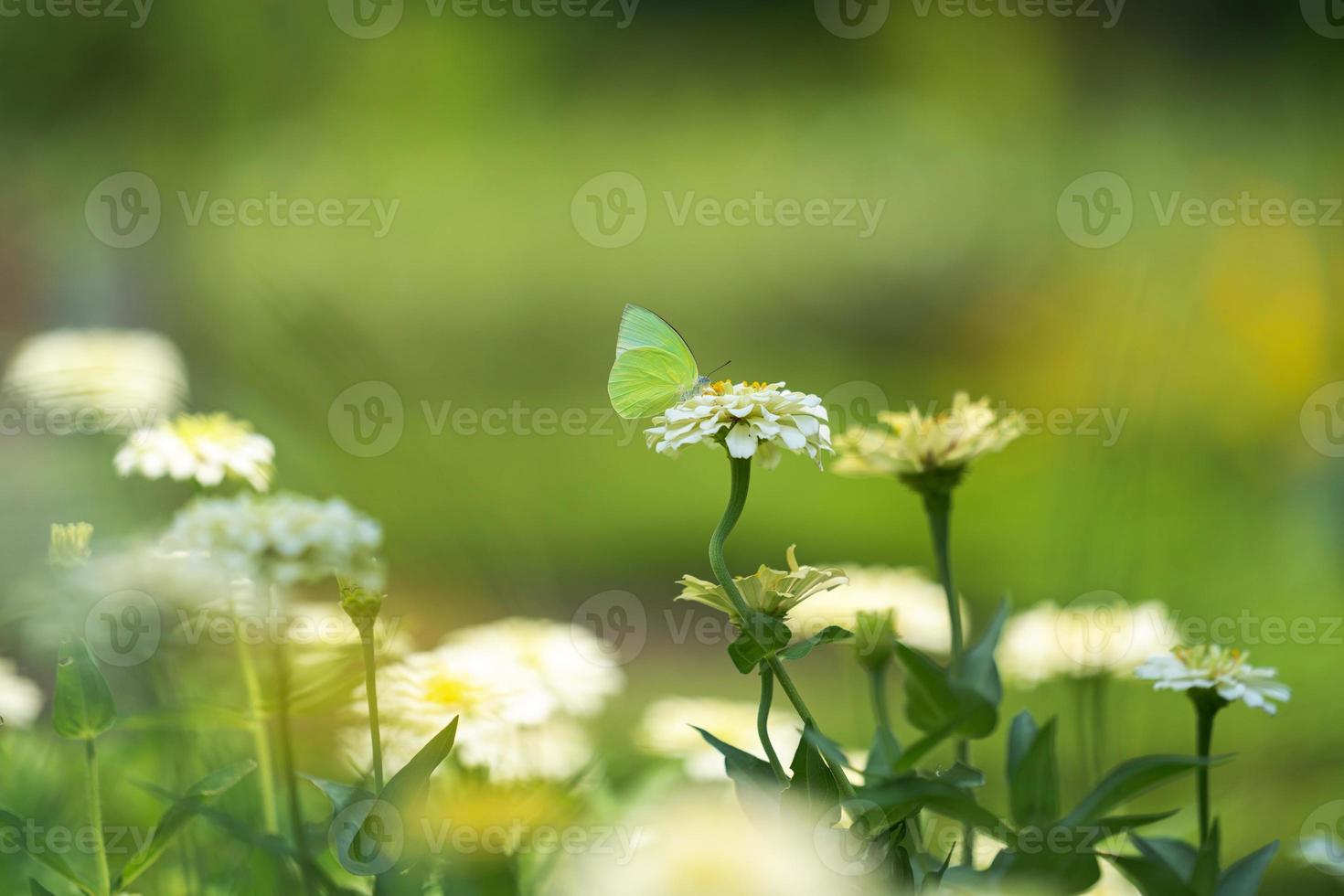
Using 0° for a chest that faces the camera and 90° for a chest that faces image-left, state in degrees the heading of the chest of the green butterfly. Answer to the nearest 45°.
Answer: approximately 270°
